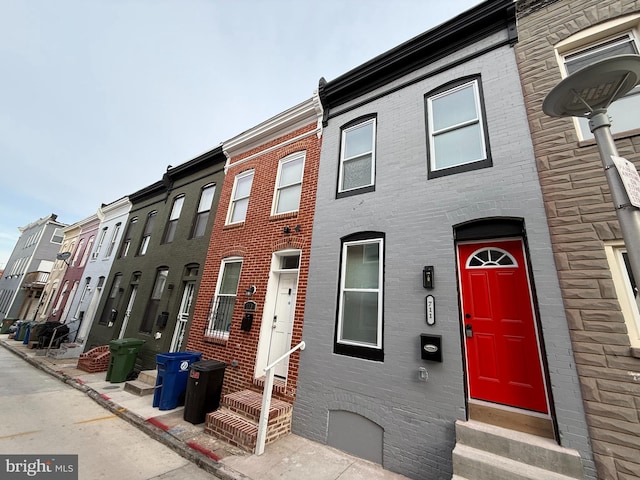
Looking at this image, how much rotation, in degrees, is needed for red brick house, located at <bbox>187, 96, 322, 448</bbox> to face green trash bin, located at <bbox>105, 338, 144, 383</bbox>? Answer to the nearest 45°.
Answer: approximately 90° to its right

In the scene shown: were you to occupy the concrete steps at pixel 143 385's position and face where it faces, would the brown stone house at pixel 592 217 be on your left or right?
on your left

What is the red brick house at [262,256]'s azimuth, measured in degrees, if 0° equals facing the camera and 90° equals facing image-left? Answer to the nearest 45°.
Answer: approximately 45°

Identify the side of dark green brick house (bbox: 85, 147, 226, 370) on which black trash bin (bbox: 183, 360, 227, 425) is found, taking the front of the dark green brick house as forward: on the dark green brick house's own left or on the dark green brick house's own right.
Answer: on the dark green brick house's own left

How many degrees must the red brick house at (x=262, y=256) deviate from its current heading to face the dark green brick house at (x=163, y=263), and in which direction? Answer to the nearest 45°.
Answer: approximately 90° to its right

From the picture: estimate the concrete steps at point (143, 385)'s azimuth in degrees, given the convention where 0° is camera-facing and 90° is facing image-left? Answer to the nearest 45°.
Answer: approximately 45°

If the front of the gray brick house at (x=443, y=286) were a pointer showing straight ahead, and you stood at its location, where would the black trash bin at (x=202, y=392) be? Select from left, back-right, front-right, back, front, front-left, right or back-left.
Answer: front-right

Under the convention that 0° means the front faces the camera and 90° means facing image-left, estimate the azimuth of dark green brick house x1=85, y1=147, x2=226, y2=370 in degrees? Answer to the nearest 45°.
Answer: approximately 45°

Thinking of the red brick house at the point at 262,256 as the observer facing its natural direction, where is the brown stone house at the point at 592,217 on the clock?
the brown stone house at the point at 592,217 is roughly at 9 o'clock from the red brick house at the point at 262,256.
